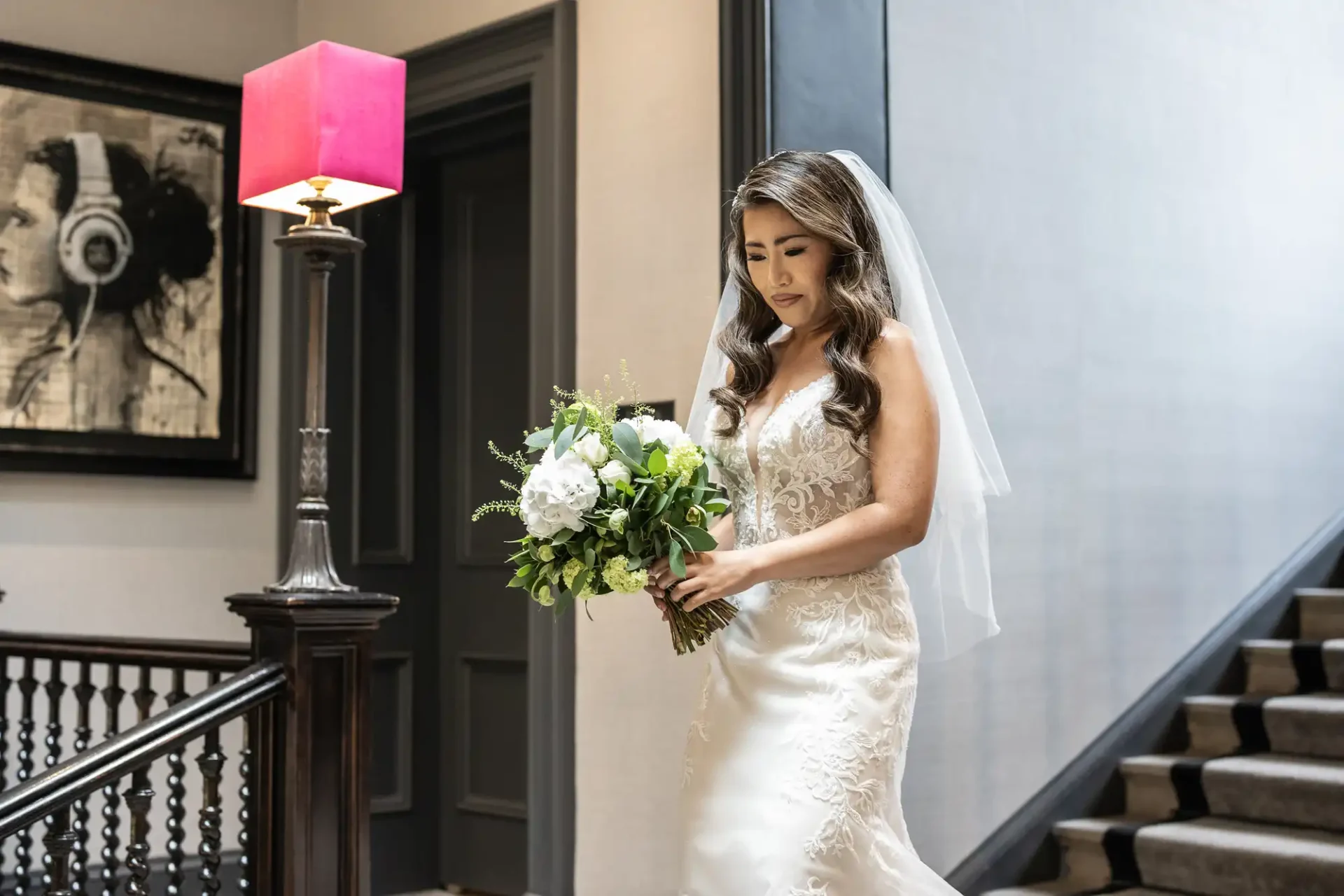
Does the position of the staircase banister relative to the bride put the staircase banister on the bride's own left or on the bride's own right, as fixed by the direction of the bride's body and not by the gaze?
on the bride's own right

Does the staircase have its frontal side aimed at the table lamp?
yes

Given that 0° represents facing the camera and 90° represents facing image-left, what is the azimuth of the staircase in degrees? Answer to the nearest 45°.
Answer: approximately 45°

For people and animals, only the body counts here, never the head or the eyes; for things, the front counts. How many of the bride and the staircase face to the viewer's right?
0

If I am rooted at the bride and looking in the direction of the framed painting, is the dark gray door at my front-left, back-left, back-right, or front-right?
front-right

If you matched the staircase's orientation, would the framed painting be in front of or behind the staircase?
in front

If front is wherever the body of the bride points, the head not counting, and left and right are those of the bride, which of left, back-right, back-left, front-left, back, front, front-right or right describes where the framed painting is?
right

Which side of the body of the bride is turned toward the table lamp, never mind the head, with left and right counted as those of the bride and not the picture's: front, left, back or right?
right

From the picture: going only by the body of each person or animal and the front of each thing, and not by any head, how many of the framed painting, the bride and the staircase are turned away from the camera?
0

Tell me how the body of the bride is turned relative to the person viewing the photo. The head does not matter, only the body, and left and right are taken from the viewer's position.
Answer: facing the viewer and to the left of the viewer

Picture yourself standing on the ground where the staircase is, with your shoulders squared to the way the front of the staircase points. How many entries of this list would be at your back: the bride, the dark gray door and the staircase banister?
0

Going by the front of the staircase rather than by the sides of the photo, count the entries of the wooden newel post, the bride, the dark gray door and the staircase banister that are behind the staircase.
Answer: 0

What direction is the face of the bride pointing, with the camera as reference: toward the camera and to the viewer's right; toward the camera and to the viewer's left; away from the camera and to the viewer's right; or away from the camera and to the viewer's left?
toward the camera and to the viewer's left

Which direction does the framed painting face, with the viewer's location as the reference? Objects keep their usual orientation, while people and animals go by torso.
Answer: facing the viewer and to the right of the viewer
